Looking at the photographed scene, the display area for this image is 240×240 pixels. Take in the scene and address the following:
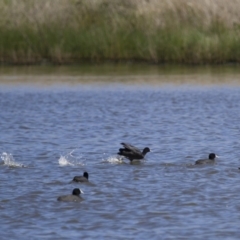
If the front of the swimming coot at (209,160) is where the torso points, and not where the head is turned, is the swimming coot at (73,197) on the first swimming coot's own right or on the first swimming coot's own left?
on the first swimming coot's own right

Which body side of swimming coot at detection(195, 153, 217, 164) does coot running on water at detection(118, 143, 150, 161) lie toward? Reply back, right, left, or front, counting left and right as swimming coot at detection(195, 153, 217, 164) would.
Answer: back

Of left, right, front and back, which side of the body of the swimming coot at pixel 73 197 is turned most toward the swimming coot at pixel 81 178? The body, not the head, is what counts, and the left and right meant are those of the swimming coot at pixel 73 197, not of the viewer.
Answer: left

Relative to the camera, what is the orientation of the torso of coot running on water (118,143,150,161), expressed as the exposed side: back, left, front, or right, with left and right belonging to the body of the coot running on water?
right

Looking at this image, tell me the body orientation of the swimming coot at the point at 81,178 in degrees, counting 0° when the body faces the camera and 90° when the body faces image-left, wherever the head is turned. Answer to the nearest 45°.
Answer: approximately 270°

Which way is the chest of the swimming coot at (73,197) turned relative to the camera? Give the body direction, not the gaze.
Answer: to the viewer's right

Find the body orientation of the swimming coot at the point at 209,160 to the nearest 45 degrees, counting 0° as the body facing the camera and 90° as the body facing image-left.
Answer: approximately 270°

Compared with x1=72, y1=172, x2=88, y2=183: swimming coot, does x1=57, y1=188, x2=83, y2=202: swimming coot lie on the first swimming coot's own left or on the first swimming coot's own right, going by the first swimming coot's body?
on the first swimming coot's own right
